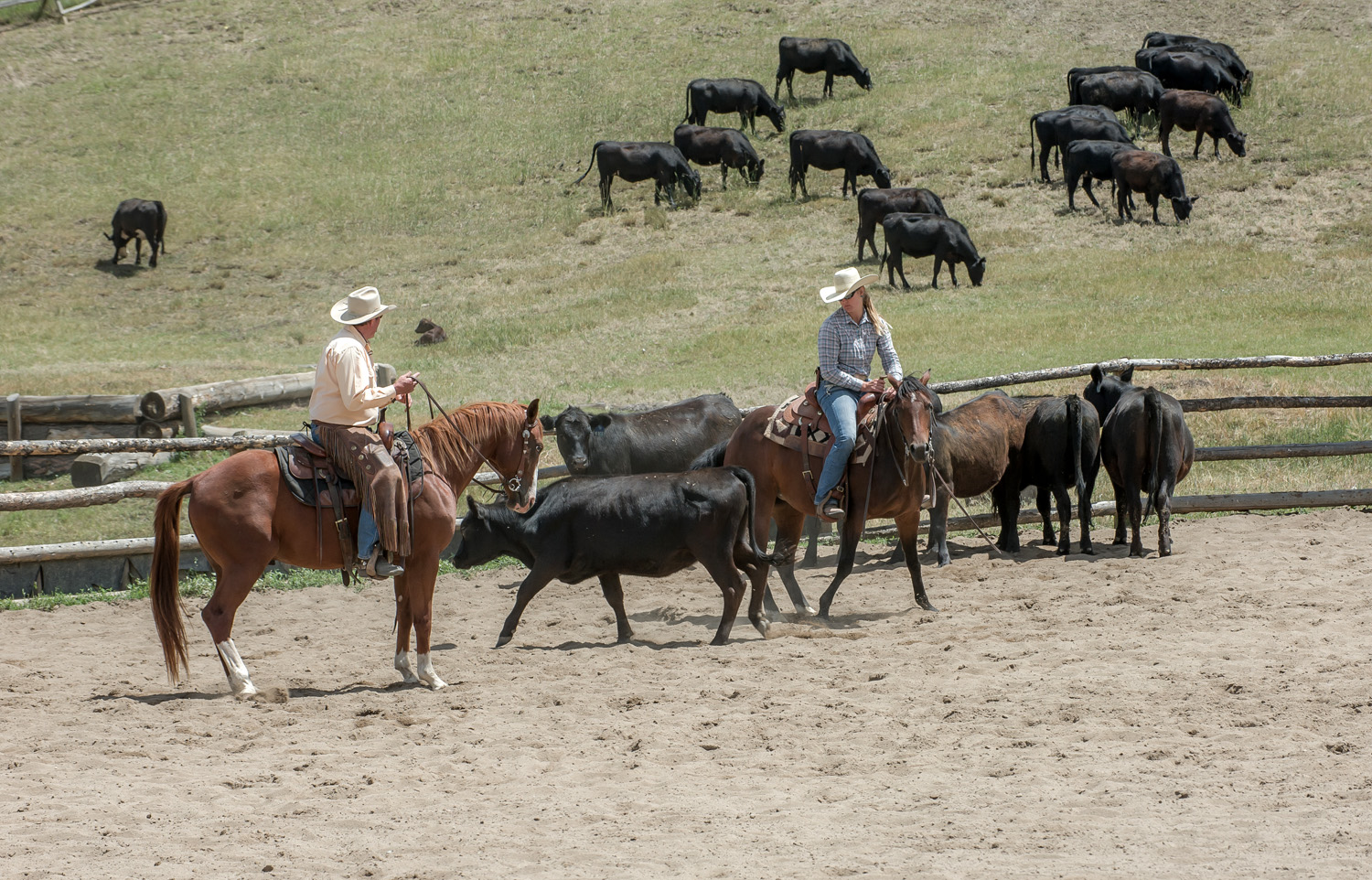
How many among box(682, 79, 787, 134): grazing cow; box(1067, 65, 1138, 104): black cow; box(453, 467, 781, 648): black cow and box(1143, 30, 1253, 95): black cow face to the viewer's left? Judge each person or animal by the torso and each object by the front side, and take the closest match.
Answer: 1

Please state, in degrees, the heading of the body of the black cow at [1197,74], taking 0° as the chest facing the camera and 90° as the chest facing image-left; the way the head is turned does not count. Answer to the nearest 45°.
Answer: approximately 270°

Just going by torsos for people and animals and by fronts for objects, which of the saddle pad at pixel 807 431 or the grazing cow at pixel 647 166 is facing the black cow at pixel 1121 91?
the grazing cow

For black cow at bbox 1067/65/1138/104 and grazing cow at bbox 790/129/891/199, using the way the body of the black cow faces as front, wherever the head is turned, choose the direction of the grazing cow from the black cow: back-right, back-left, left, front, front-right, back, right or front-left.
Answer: back-right

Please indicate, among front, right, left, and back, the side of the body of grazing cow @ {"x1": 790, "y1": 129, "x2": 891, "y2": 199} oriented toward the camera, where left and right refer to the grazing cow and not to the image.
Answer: right

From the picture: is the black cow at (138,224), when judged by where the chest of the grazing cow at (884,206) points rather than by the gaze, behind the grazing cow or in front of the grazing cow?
behind

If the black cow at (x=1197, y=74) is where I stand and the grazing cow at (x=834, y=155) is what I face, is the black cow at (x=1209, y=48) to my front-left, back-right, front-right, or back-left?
back-right

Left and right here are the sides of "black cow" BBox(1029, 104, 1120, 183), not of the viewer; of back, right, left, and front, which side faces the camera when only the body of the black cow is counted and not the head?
right

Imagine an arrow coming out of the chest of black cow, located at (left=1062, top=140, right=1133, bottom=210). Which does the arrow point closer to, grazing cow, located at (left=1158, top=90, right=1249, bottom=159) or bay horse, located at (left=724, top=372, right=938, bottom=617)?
the grazing cow

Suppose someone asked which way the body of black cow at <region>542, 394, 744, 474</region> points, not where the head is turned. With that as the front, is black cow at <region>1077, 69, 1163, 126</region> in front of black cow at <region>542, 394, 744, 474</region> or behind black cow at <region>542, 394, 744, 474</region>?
behind

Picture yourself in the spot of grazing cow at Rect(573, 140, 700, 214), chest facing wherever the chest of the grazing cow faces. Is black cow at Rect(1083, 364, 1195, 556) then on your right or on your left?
on your right

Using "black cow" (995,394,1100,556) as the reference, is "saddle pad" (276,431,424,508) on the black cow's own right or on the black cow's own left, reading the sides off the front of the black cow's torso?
on the black cow's own left

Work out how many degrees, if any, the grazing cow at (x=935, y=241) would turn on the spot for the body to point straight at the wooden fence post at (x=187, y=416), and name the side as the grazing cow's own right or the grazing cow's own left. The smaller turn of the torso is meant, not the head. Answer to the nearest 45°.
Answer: approximately 135° to the grazing cow's own right

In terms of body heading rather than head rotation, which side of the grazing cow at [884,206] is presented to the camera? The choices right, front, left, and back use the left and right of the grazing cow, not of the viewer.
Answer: right

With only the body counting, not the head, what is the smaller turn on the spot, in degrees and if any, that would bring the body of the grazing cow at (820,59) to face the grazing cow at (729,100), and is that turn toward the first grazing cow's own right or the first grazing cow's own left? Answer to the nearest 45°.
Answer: approximately 135° to the first grazing cow's own right

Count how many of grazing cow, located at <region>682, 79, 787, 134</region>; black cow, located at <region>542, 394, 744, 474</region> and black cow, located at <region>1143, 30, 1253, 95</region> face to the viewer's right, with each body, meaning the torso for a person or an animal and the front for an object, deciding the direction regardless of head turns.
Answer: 2

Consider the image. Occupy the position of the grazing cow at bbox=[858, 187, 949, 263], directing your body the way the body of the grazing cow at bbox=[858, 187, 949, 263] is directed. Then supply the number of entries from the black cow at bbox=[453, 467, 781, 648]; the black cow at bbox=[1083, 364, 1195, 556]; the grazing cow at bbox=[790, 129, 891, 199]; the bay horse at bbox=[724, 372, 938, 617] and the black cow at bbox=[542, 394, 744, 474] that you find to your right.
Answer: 4

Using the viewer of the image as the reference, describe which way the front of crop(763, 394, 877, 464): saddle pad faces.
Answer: facing the viewer and to the right of the viewer
